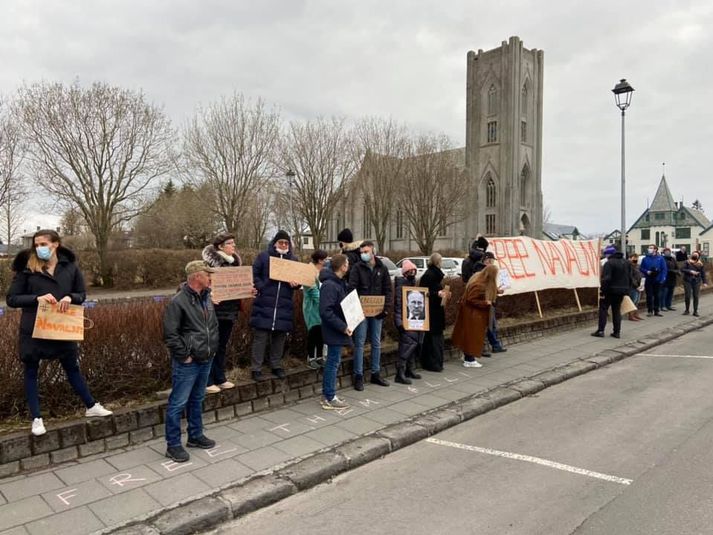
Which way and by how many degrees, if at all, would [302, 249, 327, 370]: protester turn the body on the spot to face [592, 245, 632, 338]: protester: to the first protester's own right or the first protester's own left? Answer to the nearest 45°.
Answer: approximately 45° to the first protester's own left

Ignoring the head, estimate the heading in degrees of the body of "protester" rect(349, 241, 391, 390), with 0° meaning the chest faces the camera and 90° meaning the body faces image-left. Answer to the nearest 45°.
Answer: approximately 0°

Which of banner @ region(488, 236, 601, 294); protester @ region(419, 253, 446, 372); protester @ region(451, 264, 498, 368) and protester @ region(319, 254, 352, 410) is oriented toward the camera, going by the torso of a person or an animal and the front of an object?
the banner

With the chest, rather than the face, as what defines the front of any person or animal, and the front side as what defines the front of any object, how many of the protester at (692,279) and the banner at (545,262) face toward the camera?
2

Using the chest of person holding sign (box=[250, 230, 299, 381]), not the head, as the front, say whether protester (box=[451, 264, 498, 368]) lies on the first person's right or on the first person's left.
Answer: on the first person's left

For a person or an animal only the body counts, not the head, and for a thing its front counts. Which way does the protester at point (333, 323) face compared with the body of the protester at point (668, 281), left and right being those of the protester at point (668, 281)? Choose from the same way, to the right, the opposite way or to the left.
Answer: the opposite way

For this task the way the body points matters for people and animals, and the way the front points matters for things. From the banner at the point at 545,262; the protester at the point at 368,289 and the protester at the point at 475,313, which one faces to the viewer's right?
the protester at the point at 475,313

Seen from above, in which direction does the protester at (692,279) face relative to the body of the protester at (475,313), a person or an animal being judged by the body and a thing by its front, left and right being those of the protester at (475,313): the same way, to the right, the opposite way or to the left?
to the right

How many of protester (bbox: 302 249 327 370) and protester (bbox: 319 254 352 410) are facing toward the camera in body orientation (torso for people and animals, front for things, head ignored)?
0

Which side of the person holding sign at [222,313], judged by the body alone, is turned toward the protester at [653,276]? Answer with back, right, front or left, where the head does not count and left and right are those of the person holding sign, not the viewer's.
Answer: left

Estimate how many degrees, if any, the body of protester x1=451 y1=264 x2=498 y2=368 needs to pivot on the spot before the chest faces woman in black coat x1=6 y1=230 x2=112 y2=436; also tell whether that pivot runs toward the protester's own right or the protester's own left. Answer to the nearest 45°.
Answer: approximately 135° to the protester's own right
